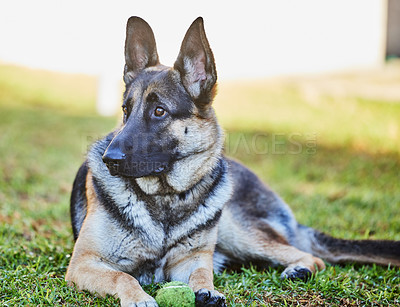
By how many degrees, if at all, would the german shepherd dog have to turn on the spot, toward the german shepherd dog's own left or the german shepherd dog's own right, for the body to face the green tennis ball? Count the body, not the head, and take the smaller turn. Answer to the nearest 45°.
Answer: approximately 45° to the german shepherd dog's own left

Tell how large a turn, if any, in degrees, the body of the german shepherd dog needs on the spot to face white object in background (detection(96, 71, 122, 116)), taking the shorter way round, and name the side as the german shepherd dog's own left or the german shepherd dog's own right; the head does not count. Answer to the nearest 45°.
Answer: approximately 135° to the german shepherd dog's own right

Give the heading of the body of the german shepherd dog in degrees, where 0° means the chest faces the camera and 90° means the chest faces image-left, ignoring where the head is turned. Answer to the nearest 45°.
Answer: approximately 45°

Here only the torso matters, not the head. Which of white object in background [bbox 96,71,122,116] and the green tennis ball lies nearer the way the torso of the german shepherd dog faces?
the green tennis ball
